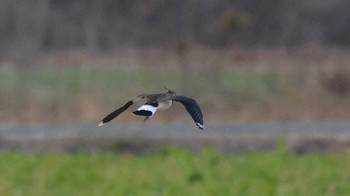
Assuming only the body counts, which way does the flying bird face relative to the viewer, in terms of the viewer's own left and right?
facing away from the viewer and to the right of the viewer
